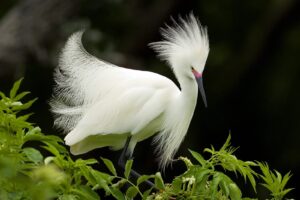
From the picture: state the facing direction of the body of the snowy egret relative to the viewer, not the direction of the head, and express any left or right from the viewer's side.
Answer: facing to the right of the viewer
